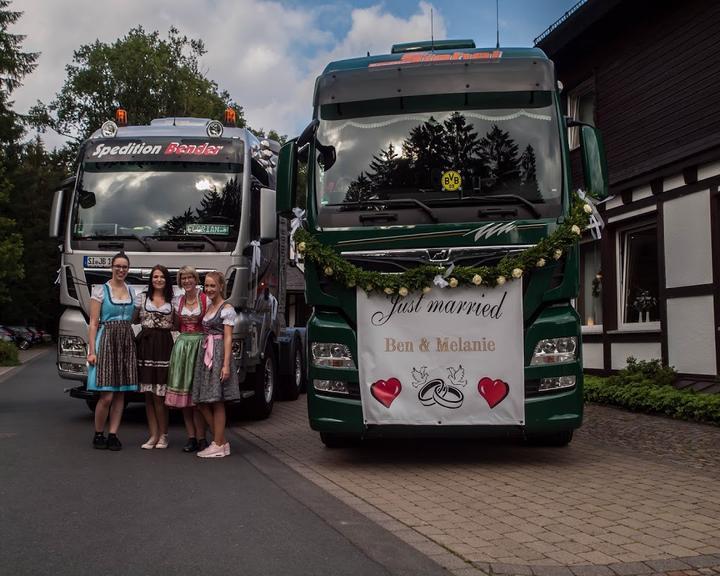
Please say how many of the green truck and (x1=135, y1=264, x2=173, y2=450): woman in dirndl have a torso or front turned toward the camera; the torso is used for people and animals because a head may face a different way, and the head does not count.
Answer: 2

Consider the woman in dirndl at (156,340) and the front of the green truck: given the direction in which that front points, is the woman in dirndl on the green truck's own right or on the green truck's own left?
on the green truck's own right

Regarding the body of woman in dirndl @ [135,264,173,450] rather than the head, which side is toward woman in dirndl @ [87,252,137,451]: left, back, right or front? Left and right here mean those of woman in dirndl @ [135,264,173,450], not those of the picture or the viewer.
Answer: right

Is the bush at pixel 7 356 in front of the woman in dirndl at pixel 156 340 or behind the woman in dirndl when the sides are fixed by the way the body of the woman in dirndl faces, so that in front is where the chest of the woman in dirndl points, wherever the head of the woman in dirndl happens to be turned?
behind

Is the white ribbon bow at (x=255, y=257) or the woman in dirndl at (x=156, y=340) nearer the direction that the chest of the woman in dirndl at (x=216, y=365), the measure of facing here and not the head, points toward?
the woman in dirndl

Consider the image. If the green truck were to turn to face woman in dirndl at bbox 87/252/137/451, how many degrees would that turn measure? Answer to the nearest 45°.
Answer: approximately 90° to its right

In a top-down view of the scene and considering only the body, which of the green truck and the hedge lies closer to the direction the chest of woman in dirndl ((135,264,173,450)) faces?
the green truck

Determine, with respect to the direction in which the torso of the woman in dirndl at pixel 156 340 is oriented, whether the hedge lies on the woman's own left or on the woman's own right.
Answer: on the woman's own left

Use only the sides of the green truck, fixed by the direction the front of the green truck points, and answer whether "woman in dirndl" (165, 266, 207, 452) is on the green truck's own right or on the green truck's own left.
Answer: on the green truck's own right
